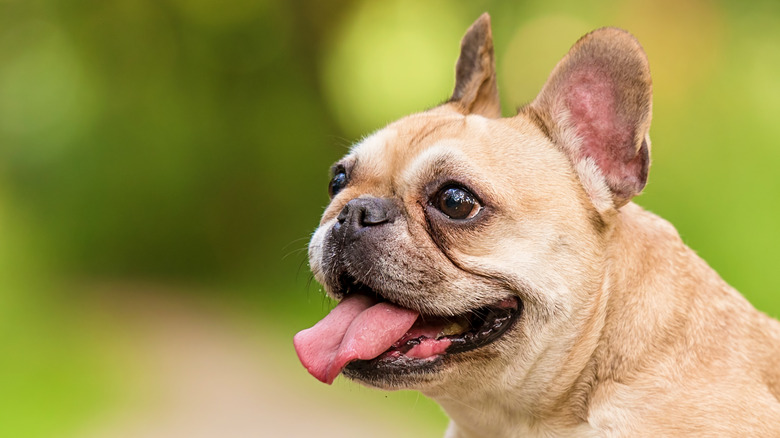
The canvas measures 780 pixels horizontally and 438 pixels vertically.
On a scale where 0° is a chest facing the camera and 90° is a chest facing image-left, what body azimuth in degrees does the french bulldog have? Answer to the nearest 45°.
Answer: approximately 45°
